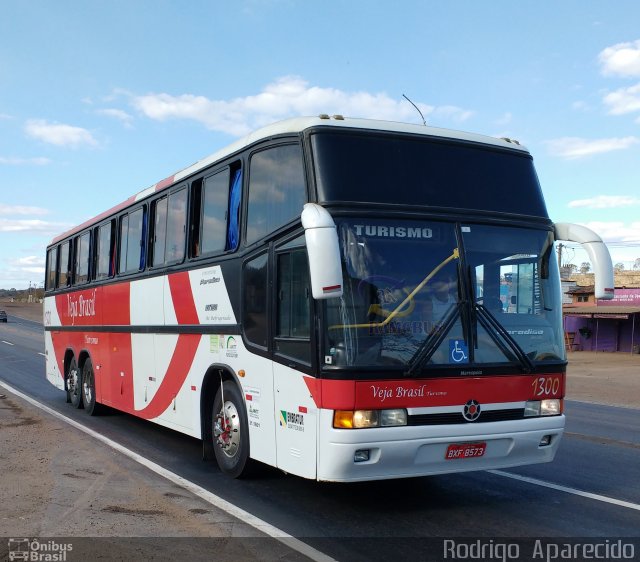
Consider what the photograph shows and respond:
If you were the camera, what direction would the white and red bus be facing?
facing the viewer and to the right of the viewer

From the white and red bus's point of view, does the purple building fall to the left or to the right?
on its left

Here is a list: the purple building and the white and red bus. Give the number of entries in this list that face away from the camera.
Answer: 0

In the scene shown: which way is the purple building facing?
toward the camera

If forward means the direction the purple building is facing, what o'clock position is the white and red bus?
The white and red bus is roughly at 12 o'clock from the purple building.
